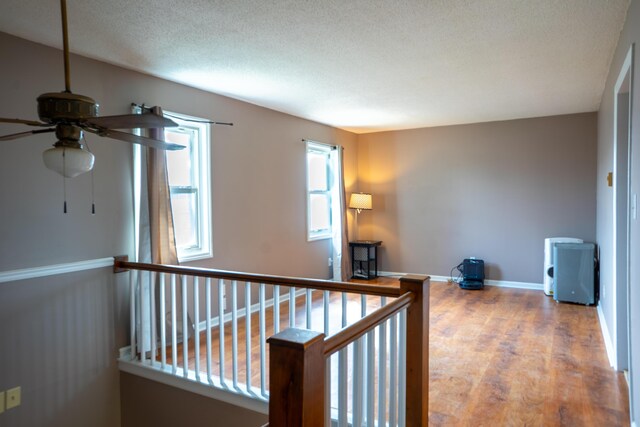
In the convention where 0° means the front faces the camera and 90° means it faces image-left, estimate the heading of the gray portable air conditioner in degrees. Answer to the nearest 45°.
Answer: approximately 0°

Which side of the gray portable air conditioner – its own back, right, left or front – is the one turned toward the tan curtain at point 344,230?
right

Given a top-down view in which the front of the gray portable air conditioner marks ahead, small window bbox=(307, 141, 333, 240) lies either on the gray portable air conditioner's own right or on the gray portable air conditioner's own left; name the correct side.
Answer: on the gray portable air conditioner's own right

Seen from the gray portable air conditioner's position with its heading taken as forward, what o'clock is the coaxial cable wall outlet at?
The coaxial cable wall outlet is roughly at 1 o'clock from the gray portable air conditioner.

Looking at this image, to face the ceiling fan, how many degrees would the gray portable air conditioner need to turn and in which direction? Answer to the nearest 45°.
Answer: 0° — it already faces it

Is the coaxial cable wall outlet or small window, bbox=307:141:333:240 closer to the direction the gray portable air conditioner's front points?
the coaxial cable wall outlet

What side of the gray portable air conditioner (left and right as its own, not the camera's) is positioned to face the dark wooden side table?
right
